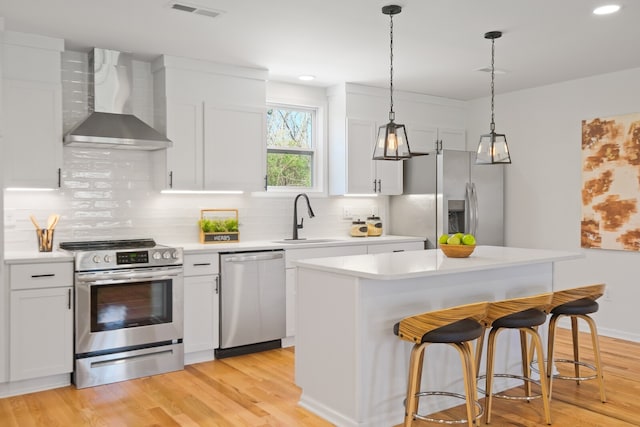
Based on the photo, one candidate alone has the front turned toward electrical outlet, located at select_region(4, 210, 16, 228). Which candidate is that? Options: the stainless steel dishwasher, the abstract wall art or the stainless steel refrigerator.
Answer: the abstract wall art

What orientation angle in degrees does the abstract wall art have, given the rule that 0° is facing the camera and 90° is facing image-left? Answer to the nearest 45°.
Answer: approximately 45°

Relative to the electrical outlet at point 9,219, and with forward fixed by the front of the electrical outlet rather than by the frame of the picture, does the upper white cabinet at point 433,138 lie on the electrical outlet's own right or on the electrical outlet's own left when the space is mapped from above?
on the electrical outlet's own left

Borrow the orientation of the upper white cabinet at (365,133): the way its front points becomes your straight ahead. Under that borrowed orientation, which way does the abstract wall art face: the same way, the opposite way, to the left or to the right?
to the right

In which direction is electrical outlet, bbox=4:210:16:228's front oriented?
toward the camera

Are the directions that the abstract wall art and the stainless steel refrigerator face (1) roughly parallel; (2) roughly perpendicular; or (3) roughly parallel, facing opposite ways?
roughly perpendicular

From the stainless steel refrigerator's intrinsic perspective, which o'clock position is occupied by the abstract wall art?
The abstract wall art is roughly at 11 o'clock from the stainless steel refrigerator.

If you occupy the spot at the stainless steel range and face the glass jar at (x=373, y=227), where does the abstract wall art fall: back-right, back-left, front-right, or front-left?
front-right

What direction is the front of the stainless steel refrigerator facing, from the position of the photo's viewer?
facing the viewer and to the right of the viewer

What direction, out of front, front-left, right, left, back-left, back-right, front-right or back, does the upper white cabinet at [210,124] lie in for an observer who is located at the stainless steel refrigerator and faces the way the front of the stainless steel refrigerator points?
right

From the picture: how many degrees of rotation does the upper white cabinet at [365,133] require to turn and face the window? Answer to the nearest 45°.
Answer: approximately 135° to its right
